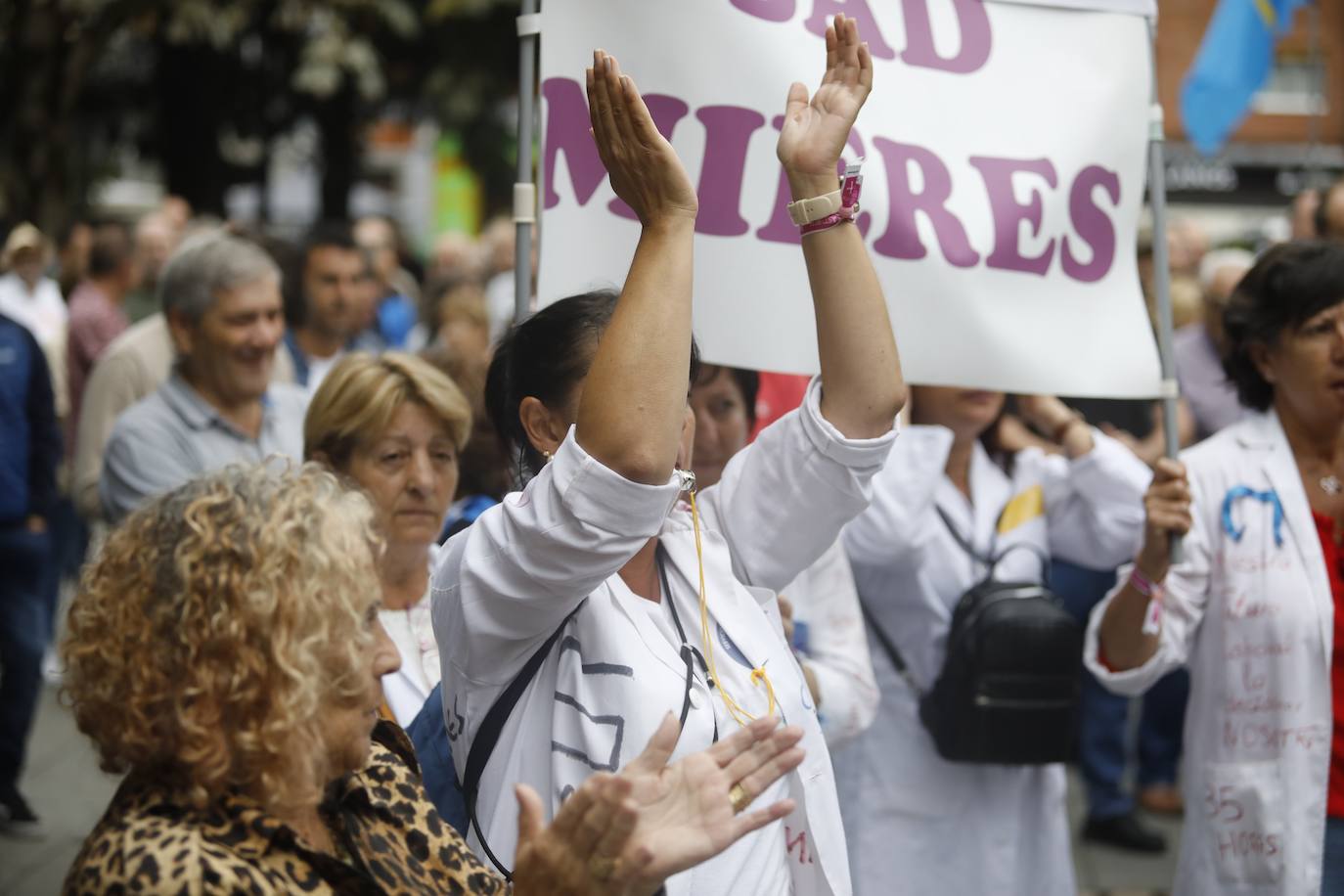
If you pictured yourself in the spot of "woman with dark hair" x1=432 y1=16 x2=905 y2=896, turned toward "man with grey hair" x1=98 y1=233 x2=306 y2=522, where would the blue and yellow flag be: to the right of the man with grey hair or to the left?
right

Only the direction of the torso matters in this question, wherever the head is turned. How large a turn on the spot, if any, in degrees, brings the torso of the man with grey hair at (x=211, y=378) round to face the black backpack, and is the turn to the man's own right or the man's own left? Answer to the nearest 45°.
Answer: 0° — they already face it

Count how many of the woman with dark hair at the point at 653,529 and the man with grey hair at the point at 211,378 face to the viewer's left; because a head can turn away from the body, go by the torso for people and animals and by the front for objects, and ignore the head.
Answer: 0

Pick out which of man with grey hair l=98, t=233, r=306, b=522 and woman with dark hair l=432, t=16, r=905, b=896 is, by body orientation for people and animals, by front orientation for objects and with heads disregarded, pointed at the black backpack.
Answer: the man with grey hair

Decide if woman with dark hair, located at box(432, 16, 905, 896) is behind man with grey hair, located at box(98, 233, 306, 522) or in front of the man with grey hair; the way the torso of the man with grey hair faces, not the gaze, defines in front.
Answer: in front

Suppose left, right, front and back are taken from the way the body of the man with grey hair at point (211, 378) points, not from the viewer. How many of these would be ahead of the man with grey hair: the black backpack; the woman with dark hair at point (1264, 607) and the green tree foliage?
2

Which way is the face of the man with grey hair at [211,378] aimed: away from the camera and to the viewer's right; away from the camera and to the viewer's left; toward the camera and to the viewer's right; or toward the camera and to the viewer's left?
toward the camera and to the viewer's right

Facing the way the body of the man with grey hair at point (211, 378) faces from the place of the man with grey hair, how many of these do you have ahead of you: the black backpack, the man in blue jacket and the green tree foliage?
1
